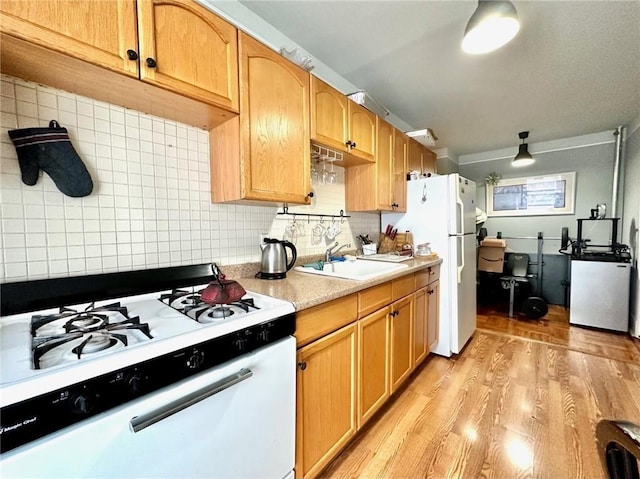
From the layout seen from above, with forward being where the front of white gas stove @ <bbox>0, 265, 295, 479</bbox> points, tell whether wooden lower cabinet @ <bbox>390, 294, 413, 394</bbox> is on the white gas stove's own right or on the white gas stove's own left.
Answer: on the white gas stove's own left

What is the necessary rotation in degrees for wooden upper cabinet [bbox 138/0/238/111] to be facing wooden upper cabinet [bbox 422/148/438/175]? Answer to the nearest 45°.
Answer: approximately 45° to its left

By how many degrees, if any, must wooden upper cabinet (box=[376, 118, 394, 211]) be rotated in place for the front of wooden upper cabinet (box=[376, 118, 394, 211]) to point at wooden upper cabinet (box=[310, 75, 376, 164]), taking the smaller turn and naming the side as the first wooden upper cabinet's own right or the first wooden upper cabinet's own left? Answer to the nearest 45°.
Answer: approximately 135° to the first wooden upper cabinet's own right

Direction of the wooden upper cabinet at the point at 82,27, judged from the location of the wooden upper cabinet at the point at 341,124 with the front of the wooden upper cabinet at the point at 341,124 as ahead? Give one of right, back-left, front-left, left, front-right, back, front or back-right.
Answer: right
